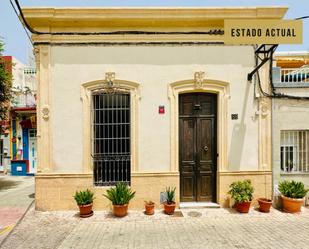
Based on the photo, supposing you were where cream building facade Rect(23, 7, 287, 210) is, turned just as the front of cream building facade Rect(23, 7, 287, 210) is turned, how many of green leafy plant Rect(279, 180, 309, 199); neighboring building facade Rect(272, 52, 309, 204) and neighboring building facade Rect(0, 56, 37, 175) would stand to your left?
2

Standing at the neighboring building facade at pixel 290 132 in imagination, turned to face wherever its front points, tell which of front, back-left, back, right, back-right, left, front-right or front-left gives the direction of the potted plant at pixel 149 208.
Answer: front-right

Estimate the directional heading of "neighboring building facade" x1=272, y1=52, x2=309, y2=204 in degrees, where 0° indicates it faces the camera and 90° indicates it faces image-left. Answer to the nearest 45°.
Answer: approximately 0°

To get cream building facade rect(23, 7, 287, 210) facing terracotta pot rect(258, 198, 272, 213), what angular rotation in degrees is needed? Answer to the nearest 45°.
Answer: approximately 90° to its left

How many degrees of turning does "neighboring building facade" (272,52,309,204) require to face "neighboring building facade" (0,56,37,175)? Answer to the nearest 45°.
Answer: approximately 90° to its right

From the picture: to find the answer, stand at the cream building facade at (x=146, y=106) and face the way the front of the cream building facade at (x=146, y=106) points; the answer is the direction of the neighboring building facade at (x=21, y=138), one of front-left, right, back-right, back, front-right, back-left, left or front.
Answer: back-right
